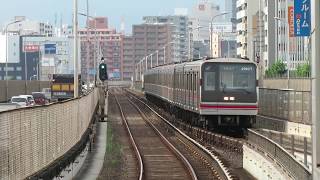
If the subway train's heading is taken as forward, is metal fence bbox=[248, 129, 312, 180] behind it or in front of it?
in front

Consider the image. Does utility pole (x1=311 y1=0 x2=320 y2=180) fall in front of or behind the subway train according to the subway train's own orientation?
in front

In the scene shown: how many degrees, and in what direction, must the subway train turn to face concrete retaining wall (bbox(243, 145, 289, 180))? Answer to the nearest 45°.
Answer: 0° — it already faces it

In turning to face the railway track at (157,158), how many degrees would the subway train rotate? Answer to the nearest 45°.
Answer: approximately 45° to its right

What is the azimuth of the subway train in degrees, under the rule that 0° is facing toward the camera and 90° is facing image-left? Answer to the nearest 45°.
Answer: approximately 0°
